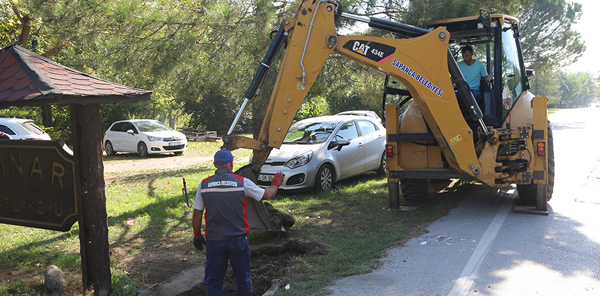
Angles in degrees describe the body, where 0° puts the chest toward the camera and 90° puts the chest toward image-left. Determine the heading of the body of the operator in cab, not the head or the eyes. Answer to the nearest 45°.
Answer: approximately 45°

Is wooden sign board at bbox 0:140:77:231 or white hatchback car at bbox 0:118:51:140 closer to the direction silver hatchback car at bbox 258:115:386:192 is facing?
the wooden sign board

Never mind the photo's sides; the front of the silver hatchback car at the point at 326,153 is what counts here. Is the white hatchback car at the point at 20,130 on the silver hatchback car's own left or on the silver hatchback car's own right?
on the silver hatchback car's own right

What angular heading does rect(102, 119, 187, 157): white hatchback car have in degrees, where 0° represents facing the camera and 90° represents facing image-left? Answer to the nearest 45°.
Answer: approximately 315°

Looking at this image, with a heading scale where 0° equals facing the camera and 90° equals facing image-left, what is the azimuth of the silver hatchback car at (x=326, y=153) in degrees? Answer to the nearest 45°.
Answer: approximately 45°

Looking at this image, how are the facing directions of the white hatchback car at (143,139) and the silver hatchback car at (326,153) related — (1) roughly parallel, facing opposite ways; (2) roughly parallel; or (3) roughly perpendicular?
roughly perpendicular

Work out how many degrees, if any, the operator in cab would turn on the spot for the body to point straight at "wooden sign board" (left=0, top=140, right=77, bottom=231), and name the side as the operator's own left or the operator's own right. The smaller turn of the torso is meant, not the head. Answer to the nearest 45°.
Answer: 0° — they already face it

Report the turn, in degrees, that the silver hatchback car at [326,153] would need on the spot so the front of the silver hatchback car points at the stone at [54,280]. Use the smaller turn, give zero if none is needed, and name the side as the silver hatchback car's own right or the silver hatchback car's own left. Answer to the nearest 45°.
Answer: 0° — it already faces it
